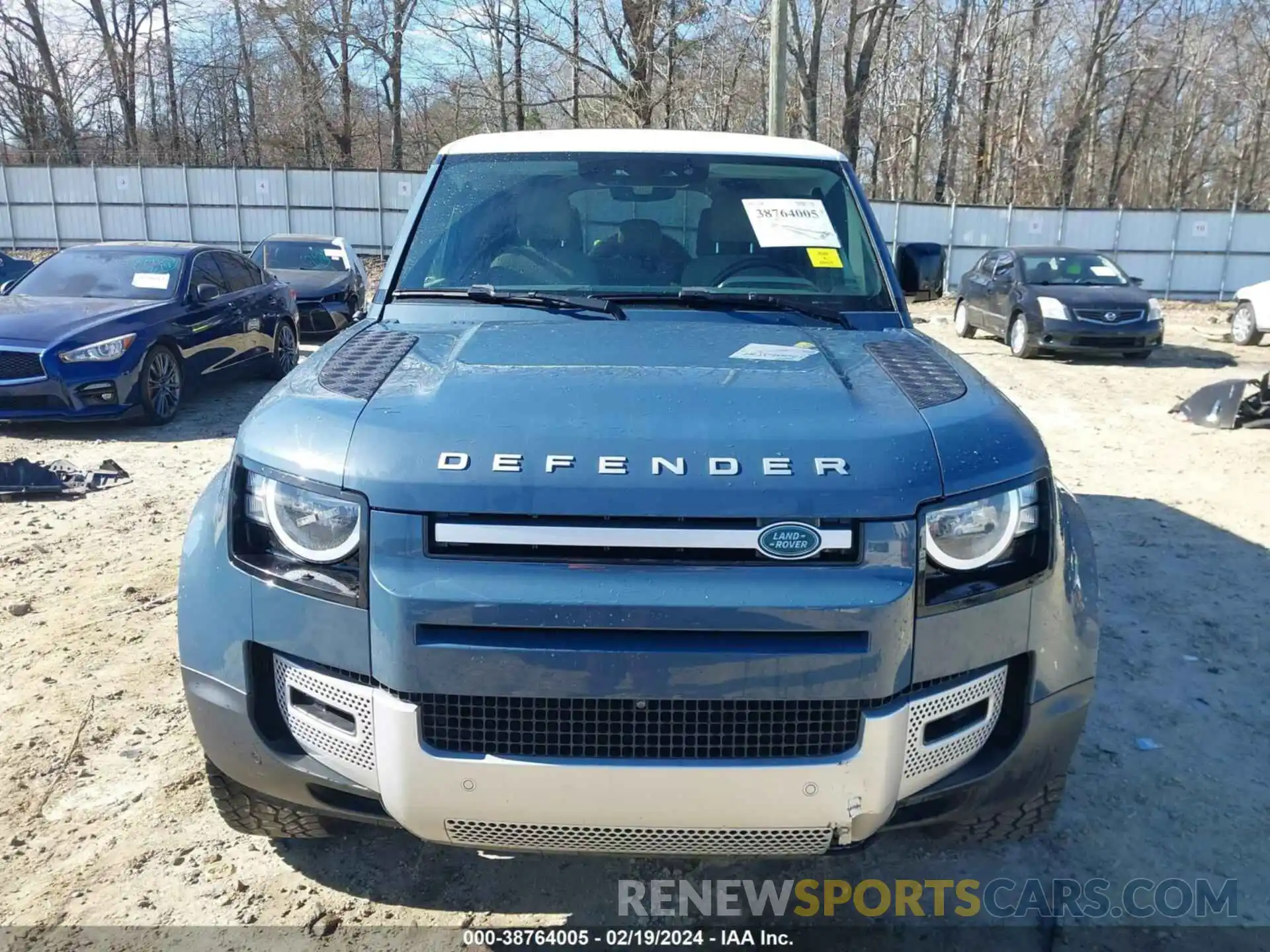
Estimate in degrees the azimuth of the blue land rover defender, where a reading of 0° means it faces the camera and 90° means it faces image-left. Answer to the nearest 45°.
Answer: approximately 0°

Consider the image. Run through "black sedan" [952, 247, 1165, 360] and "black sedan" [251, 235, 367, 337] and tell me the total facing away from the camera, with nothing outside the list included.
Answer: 0

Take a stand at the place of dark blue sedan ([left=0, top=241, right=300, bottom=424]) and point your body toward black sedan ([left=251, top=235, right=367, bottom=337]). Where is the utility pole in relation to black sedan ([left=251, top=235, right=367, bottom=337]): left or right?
right

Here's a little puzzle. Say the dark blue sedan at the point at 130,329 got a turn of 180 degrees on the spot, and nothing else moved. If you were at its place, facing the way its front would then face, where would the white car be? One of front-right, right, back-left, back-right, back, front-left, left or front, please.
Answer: front-right

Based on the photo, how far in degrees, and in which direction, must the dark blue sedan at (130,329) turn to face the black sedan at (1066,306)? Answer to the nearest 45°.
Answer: approximately 135° to its left

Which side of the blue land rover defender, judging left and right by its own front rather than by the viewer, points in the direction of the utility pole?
back

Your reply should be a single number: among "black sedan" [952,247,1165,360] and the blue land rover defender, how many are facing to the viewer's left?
0

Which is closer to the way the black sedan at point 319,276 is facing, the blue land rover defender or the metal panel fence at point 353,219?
the blue land rover defender

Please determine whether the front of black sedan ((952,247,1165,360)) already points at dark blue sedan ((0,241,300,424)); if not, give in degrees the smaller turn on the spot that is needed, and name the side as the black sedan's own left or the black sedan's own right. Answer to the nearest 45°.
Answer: approximately 90° to the black sedan's own right

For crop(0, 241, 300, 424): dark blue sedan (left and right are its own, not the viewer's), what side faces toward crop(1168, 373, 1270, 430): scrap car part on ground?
left

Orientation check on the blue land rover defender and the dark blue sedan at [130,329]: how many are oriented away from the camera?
0

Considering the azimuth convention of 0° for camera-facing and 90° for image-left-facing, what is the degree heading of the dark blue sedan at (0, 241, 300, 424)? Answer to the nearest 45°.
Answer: approximately 45°
